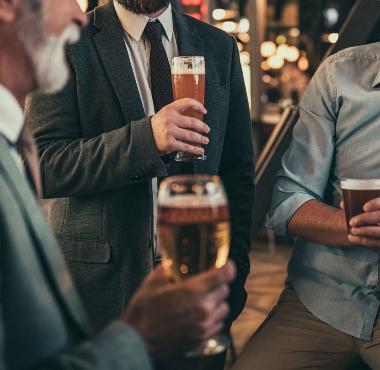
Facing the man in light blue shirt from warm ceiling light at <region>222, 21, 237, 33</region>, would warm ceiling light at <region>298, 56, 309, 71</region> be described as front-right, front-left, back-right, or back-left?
back-left

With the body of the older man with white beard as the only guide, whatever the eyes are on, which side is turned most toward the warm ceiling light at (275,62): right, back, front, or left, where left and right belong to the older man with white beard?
left

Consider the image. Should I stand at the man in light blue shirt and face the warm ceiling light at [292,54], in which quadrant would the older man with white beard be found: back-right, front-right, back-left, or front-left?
back-left

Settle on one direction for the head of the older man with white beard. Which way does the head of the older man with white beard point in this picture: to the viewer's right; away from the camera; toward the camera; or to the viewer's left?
to the viewer's right

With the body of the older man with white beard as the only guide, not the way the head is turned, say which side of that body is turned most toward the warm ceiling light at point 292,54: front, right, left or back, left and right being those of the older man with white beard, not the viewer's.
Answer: left

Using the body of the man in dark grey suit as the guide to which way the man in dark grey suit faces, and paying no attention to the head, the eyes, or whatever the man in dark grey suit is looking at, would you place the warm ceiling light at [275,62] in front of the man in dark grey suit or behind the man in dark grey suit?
behind

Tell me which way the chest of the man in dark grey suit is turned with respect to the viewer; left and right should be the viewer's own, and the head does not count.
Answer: facing the viewer

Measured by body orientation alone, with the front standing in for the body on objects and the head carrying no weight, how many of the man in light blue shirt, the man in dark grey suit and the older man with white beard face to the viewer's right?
1

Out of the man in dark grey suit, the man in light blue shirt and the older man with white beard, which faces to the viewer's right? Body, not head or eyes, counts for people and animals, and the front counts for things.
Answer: the older man with white beard

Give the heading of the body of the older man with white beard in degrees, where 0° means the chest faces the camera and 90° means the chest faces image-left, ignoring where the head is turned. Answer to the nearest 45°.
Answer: approximately 270°

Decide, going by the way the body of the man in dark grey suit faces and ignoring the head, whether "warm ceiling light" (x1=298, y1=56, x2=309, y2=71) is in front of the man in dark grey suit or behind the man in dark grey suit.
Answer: behind
